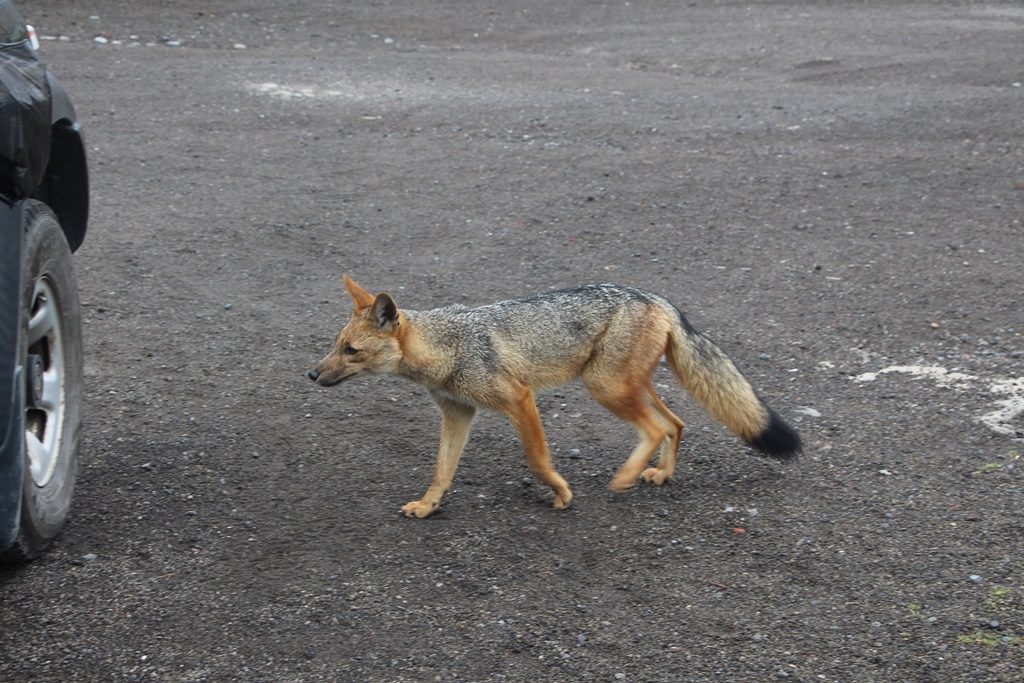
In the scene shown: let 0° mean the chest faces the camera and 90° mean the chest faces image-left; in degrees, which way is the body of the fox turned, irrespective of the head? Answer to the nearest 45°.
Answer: approximately 90°

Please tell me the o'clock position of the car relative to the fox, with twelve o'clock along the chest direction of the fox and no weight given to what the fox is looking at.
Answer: The car is roughly at 11 o'clock from the fox.
